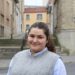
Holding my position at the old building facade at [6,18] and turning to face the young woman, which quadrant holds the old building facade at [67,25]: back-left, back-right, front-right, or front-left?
front-left

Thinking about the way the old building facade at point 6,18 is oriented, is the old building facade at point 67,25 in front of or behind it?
in front

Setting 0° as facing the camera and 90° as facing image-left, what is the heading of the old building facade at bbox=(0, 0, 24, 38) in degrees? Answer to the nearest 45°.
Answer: approximately 315°

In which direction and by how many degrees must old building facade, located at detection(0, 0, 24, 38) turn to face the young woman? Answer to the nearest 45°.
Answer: approximately 45° to its right
